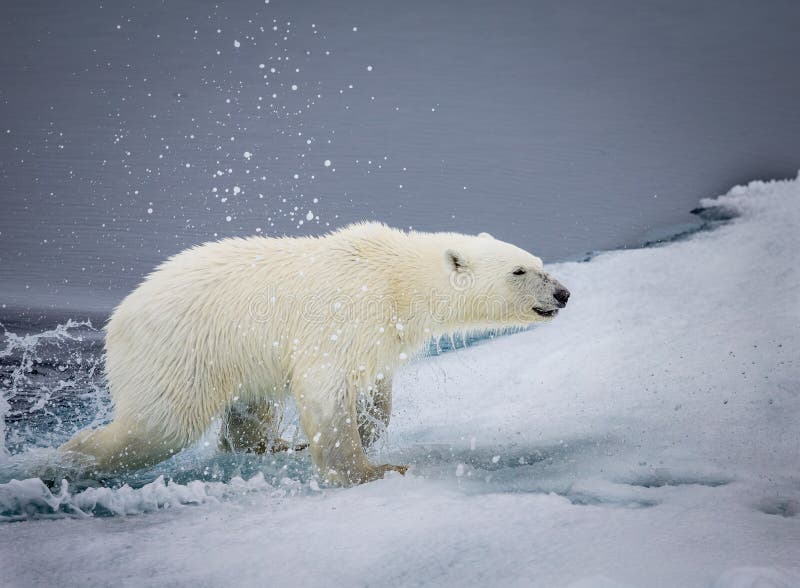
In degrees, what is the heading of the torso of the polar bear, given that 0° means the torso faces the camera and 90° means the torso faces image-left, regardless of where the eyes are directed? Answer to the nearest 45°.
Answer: approximately 270°
